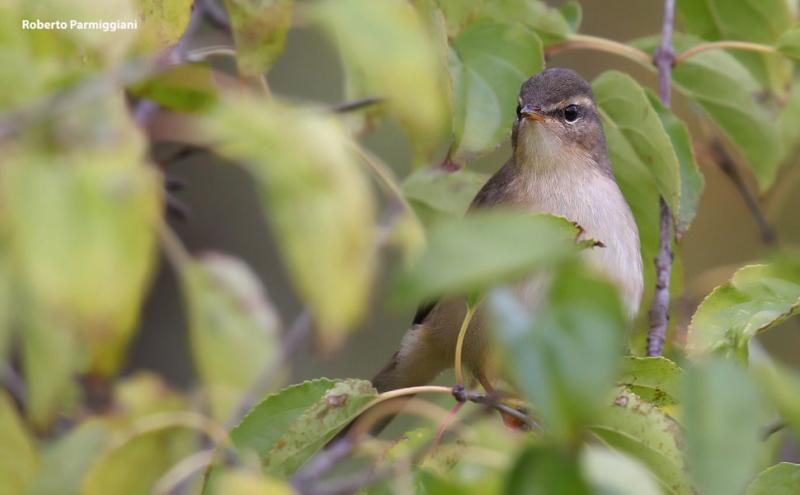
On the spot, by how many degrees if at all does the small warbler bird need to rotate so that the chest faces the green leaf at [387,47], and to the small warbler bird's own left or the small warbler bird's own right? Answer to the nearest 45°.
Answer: approximately 45° to the small warbler bird's own right

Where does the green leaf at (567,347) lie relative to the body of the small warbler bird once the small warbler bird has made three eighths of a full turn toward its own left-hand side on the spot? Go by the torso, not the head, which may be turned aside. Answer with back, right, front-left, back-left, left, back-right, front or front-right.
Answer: back

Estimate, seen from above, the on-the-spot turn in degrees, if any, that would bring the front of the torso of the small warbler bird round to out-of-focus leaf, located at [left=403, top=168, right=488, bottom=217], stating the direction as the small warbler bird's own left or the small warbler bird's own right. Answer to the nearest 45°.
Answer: approximately 90° to the small warbler bird's own right

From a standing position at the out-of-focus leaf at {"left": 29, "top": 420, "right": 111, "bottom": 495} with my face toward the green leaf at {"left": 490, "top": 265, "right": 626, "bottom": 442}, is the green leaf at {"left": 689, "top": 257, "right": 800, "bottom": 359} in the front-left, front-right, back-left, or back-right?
front-left

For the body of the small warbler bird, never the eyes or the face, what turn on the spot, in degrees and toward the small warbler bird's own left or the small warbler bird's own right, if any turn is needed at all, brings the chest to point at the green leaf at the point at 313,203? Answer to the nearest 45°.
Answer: approximately 45° to the small warbler bird's own right

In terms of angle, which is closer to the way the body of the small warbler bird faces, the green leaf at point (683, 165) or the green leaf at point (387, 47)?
the green leaf at point (683, 165)

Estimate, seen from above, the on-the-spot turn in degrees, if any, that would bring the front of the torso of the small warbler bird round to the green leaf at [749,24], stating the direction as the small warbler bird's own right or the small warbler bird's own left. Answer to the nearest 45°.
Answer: approximately 45° to the small warbler bird's own left

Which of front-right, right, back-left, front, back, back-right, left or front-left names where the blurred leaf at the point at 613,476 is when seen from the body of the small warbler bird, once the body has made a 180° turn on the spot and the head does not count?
back-left

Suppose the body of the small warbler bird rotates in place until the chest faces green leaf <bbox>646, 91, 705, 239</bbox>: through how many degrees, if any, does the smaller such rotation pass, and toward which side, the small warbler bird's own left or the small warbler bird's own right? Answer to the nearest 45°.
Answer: approximately 90° to the small warbler bird's own left

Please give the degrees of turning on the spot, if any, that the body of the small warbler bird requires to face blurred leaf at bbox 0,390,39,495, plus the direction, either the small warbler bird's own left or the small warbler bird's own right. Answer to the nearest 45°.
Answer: approximately 90° to the small warbler bird's own right

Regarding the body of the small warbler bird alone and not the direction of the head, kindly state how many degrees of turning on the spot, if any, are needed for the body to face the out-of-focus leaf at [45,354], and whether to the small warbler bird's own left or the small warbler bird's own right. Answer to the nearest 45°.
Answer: approximately 90° to the small warbler bird's own right
